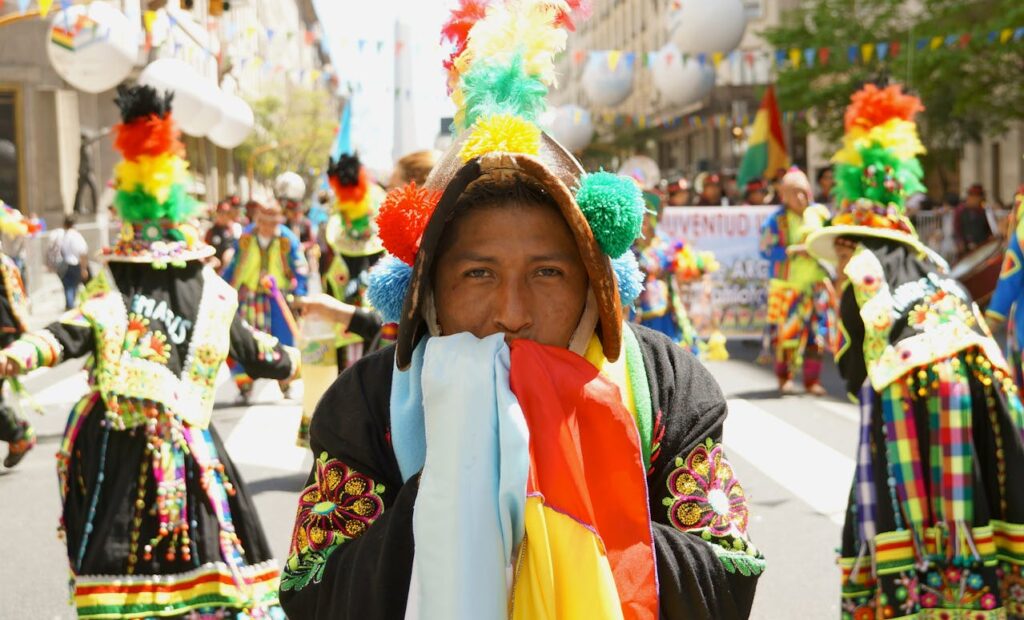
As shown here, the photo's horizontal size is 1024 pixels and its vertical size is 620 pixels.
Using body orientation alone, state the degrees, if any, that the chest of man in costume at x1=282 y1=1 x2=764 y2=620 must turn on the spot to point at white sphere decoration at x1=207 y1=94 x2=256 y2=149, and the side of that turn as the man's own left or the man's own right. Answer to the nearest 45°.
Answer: approximately 180°

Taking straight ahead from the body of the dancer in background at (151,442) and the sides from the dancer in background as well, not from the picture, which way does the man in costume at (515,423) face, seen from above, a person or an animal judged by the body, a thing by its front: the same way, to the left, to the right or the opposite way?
the opposite way

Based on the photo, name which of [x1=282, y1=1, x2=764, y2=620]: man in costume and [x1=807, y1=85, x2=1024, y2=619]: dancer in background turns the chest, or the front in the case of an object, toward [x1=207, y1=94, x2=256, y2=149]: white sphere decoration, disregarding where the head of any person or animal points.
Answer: the dancer in background

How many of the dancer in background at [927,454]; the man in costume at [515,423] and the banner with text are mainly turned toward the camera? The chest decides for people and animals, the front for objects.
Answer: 2

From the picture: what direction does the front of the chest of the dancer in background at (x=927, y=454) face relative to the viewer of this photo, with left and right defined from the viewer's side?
facing away from the viewer and to the left of the viewer

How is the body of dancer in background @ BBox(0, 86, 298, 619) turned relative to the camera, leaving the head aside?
away from the camera
